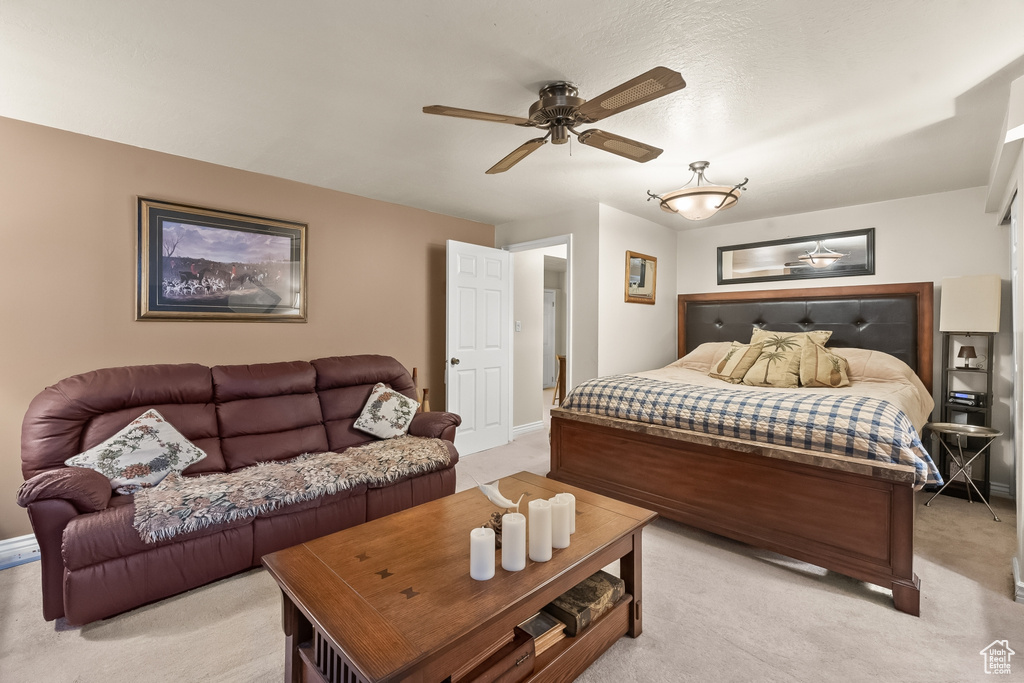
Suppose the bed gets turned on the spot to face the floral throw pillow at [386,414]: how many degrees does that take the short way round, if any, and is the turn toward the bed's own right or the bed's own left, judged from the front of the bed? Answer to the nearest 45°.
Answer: approximately 45° to the bed's own right

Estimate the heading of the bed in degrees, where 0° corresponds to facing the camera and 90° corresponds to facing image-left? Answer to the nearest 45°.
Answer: approximately 45°

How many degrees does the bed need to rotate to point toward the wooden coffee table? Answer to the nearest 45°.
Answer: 0° — it already faces it

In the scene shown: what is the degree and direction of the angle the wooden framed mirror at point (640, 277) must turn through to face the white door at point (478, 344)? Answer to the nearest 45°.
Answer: approximately 135° to its right

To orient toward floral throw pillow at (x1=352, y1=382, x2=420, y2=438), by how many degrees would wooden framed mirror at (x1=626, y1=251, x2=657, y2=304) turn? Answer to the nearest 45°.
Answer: approximately 90° to its right

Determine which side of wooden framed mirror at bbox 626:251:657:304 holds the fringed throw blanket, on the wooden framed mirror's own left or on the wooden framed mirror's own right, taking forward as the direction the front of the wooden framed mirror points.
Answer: on the wooden framed mirror's own right

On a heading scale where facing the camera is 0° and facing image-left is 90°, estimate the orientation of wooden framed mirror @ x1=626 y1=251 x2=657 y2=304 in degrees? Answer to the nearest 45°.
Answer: approximately 315°

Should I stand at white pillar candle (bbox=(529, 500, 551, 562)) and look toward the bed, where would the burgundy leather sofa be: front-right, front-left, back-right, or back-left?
back-left

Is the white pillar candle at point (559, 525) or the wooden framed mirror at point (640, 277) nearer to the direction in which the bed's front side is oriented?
the white pillar candle

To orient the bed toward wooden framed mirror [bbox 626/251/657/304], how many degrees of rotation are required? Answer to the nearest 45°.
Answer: approximately 90° to its right

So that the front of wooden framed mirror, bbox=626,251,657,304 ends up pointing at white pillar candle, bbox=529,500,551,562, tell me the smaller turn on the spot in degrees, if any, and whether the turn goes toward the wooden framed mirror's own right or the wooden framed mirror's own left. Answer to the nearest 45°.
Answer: approximately 45° to the wooden framed mirror's own right

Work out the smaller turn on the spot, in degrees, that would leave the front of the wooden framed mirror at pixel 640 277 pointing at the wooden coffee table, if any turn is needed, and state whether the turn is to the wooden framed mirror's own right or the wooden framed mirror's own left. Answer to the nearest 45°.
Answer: approximately 45° to the wooden framed mirror's own right
